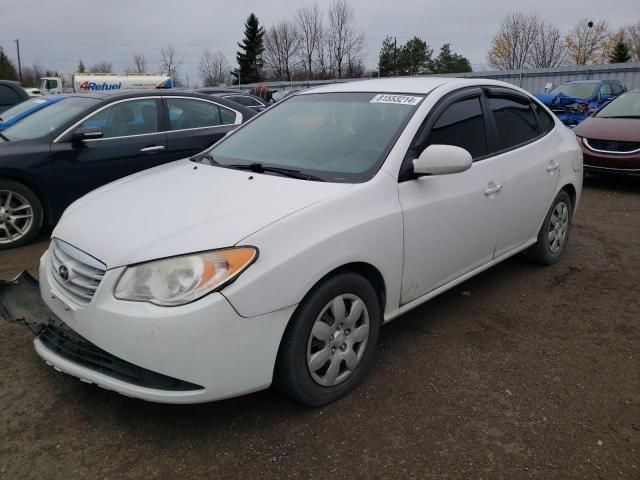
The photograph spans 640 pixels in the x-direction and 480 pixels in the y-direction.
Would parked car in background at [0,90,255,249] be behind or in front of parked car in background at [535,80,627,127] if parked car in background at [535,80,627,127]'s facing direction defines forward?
in front

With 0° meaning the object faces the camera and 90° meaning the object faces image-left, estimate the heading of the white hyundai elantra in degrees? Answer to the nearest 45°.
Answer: approximately 45°

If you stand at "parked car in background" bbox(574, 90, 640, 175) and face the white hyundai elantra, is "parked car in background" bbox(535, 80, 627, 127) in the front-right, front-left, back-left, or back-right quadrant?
back-right

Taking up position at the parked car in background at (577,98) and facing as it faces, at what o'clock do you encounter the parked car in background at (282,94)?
the parked car in background at (282,94) is roughly at 1 o'clock from the parked car in background at (577,98).

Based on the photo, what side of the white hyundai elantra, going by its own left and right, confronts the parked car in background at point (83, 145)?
right

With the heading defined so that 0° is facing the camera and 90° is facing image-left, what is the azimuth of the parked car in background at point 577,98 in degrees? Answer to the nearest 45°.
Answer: approximately 45°

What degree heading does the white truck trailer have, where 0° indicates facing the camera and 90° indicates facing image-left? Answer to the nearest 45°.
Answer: approximately 90°

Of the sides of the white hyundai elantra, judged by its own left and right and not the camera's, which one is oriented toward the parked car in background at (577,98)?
back

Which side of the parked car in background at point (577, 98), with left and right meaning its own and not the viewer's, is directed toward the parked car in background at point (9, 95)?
front

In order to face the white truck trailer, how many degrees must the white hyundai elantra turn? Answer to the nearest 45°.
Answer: approximately 135° to its right

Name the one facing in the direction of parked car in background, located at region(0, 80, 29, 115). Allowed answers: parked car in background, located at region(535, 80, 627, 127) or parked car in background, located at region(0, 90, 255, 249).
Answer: parked car in background, located at region(535, 80, 627, 127)

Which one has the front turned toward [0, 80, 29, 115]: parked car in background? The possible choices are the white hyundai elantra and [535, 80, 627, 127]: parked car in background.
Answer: [535, 80, 627, 127]: parked car in background
